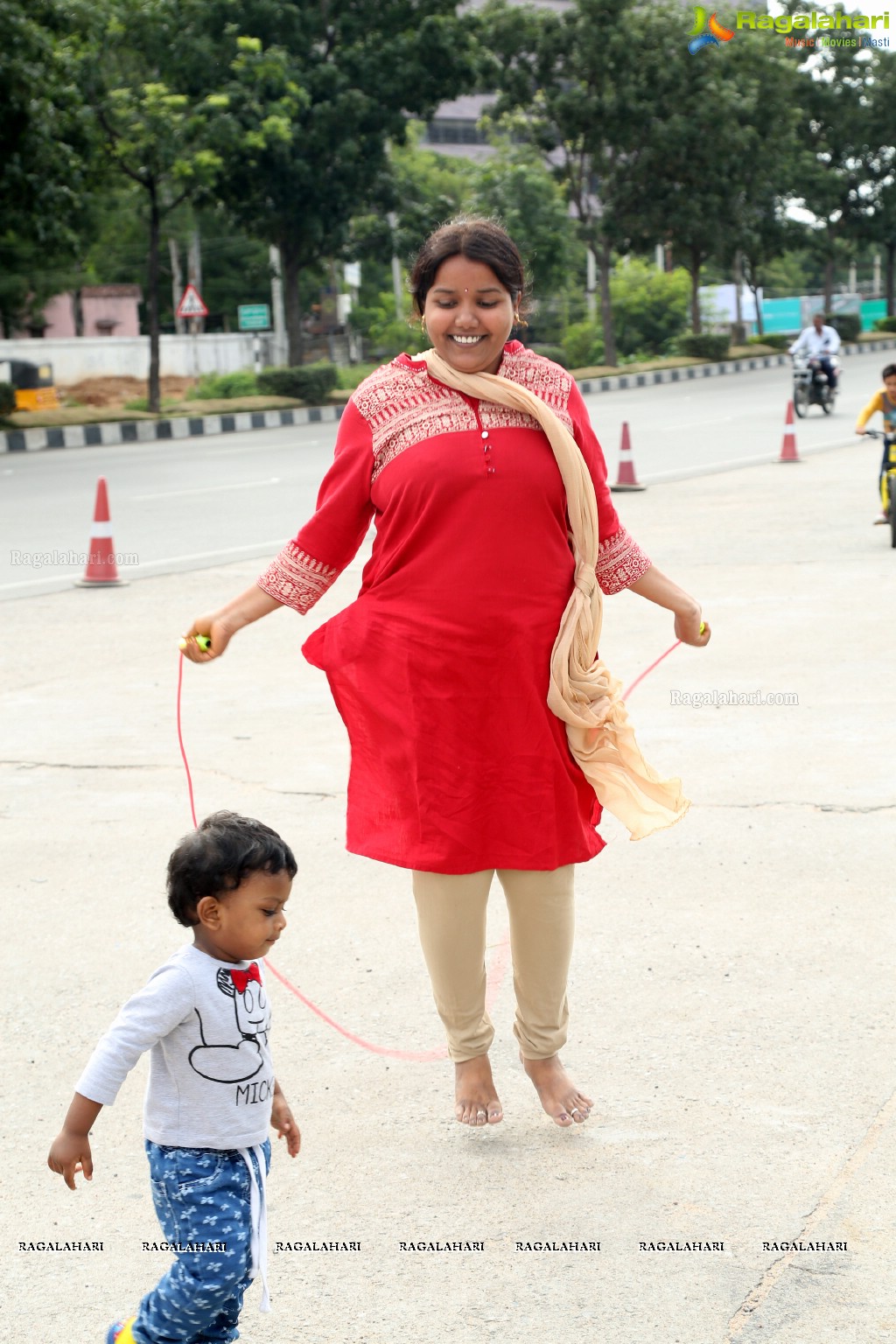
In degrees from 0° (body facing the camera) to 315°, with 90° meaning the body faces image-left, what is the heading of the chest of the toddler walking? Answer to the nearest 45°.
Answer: approximately 315°

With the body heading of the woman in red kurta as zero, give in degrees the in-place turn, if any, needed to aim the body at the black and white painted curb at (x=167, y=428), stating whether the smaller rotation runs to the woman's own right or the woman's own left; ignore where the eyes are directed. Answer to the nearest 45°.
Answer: approximately 180°

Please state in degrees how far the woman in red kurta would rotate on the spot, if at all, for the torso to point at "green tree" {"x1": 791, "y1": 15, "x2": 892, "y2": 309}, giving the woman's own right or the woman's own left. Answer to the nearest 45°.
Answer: approximately 180°

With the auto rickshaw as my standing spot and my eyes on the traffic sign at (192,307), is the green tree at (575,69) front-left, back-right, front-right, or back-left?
front-left

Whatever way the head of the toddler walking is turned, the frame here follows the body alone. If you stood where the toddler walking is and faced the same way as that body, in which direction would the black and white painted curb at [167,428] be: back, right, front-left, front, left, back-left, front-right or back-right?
back-left

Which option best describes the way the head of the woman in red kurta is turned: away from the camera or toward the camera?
toward the camera

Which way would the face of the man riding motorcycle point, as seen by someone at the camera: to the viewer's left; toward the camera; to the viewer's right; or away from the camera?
toward the camera

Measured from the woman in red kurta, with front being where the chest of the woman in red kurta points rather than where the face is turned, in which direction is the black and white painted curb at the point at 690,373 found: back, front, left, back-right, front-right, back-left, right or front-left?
back

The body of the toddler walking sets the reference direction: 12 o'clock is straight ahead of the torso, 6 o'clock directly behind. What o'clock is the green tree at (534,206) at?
The green tree is roughly at 8 o'clock from the toddler walking.

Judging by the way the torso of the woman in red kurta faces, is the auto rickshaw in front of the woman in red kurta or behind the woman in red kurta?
behind

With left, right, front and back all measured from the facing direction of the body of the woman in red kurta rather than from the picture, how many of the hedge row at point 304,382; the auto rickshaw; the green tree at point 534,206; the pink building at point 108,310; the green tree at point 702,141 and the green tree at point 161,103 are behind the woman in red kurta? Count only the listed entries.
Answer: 6

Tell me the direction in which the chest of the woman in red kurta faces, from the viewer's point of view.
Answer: toward the camera

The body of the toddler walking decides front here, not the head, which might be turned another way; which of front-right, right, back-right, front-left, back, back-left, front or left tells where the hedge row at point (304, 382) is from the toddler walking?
back-left

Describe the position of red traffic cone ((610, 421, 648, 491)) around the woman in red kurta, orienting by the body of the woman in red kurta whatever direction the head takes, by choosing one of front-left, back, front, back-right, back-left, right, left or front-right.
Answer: back

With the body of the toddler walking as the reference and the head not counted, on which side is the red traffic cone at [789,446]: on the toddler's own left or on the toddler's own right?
on the toddler's own left

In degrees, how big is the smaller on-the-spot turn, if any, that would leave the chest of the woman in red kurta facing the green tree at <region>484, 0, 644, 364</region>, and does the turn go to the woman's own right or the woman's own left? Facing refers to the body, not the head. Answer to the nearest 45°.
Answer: approximately 180°
